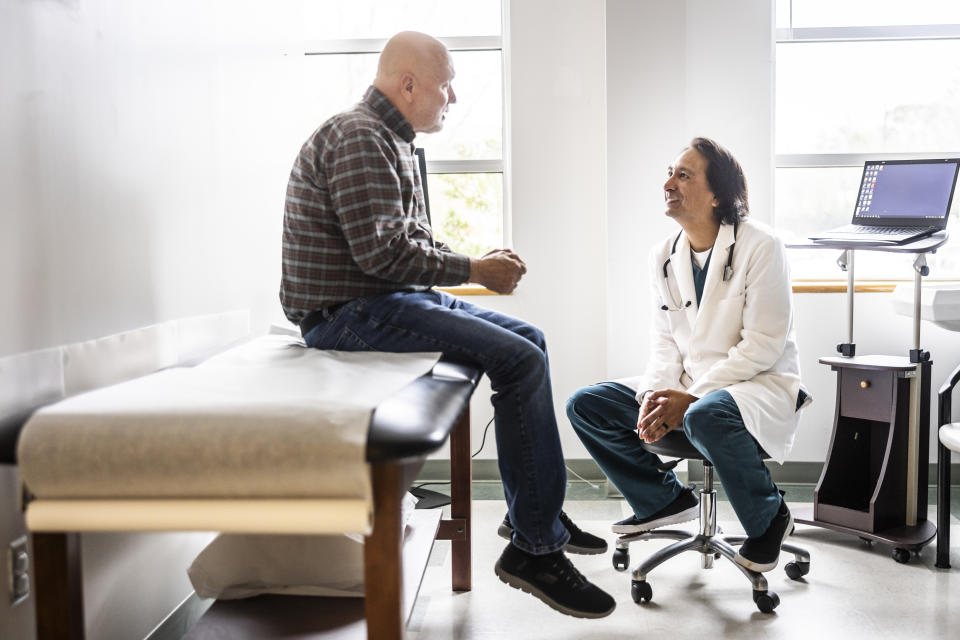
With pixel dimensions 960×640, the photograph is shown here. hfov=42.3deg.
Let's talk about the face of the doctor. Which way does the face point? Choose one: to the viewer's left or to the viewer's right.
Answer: to the viewer's left

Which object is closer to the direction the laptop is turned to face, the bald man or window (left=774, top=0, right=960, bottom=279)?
the bald man

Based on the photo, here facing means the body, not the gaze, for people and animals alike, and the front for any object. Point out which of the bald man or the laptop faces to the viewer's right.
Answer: the bald man

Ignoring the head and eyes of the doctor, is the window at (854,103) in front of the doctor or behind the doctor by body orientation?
behind

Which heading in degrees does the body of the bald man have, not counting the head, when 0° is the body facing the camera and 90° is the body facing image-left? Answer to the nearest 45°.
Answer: approximately 270°

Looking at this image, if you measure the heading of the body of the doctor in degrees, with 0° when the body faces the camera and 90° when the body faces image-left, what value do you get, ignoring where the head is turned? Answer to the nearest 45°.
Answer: approximately 45°

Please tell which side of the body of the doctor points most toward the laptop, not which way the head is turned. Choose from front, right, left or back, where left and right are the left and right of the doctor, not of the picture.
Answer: back

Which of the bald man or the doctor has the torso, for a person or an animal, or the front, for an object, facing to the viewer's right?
the bald man

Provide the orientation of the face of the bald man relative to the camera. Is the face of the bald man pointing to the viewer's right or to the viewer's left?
to the viewer's right
